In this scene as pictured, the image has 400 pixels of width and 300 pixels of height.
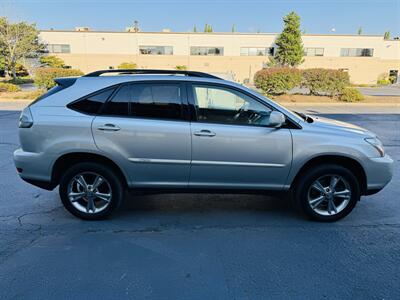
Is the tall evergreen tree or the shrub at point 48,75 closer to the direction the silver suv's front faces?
the tall evergreen tree

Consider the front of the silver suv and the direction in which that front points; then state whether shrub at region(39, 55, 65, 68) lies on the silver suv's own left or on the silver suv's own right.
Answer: on the silver suv's own left

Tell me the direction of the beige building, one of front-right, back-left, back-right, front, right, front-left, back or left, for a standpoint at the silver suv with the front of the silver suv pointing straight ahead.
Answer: left

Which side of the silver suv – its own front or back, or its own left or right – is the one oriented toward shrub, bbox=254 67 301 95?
left

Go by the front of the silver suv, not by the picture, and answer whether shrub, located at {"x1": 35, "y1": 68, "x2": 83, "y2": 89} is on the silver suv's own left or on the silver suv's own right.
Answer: on the silver suv's own left

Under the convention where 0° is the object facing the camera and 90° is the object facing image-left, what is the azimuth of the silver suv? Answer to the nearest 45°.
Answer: approximately 270°

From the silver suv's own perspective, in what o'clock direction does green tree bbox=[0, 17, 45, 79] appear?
The green tree is roughly at 8 o'clock from the silver suv.
